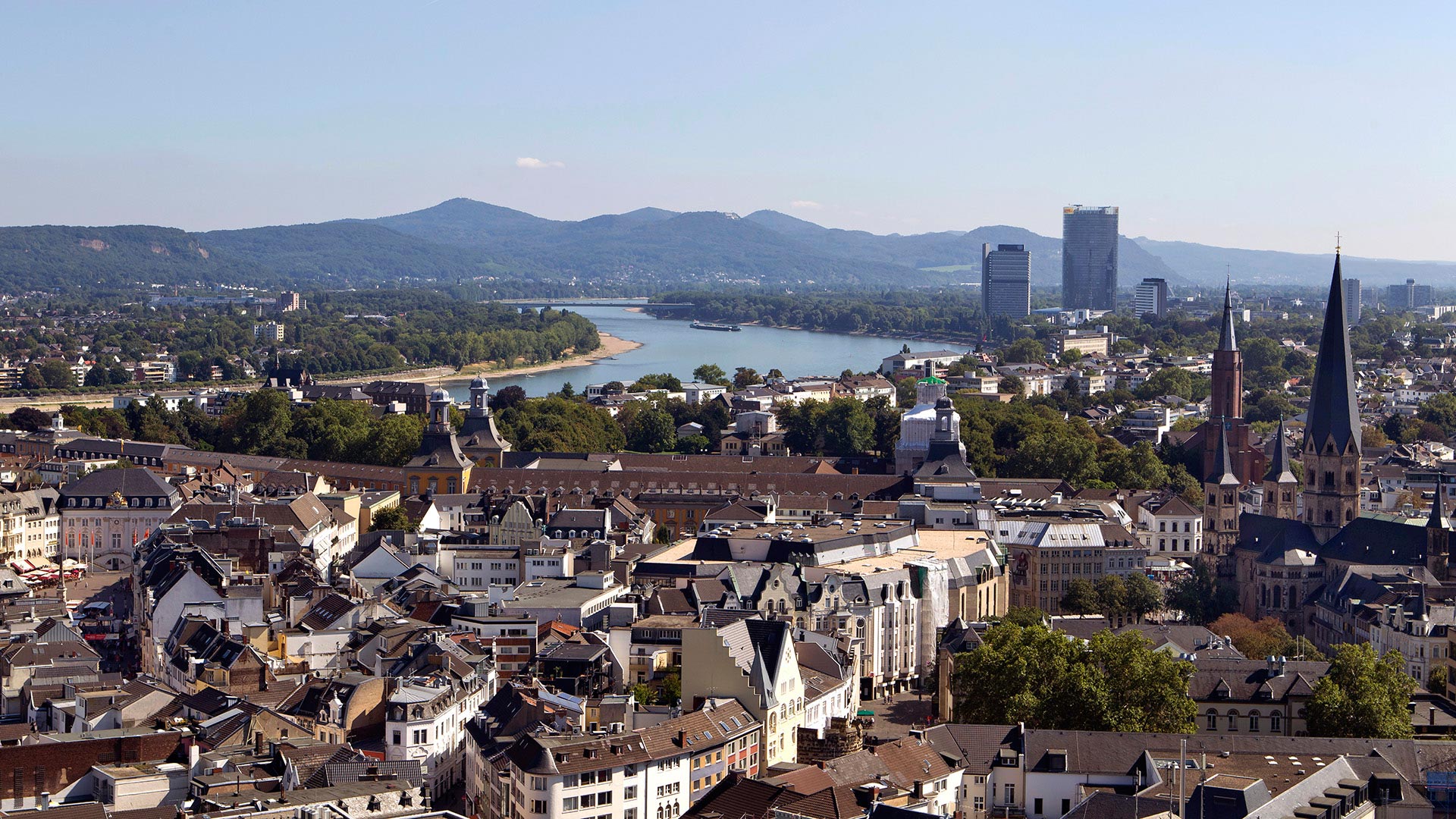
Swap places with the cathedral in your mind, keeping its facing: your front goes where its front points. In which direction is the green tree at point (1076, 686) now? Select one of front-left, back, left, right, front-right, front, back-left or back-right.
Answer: front-right

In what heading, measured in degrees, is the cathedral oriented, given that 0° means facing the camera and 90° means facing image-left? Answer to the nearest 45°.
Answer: approximately 315°

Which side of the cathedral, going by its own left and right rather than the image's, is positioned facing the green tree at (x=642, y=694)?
right

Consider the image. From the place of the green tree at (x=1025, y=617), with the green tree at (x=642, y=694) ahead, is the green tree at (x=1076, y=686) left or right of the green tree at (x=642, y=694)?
left

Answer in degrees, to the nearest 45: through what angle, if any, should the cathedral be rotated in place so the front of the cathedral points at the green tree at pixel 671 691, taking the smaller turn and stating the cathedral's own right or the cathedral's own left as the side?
approximately 90° to the cathedral's own right

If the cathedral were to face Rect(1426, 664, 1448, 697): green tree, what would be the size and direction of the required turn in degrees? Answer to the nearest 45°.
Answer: approximately 45° to its right

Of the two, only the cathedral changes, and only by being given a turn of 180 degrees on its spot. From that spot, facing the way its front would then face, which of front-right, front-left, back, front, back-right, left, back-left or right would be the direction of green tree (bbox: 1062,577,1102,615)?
left
